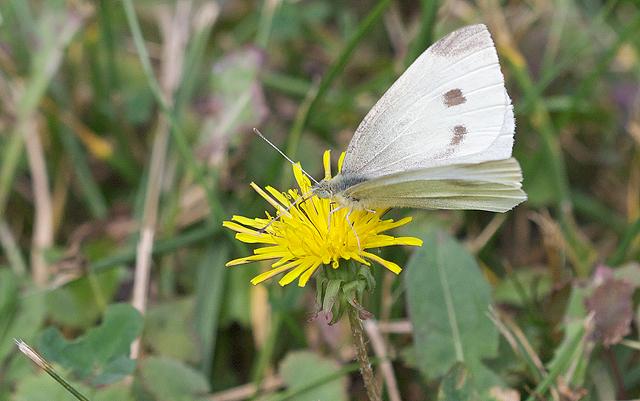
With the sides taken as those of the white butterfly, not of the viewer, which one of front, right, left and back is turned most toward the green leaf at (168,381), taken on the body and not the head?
front

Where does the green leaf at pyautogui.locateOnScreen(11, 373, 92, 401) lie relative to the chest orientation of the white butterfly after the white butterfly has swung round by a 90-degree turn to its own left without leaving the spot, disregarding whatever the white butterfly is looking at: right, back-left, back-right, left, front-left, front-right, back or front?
right

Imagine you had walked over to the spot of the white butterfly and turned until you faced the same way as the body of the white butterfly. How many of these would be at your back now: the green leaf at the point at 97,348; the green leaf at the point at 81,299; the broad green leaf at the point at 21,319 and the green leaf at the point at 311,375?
0

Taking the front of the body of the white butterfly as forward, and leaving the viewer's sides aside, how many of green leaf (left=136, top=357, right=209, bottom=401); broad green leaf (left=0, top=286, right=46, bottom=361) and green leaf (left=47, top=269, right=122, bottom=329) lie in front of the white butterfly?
3

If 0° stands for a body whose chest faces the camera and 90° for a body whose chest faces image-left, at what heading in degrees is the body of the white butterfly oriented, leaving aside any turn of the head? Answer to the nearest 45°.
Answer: approximately 90°

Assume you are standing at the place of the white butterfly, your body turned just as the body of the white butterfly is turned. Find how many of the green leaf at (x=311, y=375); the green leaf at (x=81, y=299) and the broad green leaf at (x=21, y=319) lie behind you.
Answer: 0

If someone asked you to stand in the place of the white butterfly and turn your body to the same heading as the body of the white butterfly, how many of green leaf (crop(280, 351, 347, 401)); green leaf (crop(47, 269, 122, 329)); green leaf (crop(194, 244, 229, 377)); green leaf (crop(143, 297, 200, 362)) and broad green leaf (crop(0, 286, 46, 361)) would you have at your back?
0

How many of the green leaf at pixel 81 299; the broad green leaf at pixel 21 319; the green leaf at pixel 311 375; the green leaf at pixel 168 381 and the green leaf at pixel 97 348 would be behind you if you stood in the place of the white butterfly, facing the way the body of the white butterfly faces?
0

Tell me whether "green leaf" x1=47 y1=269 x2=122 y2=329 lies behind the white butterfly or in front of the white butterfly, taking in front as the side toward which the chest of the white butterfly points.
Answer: in front

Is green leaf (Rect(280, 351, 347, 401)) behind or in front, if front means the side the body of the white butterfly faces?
in front

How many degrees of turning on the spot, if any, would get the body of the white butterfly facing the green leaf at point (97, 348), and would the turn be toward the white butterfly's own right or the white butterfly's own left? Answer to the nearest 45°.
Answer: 0° — it already faces it

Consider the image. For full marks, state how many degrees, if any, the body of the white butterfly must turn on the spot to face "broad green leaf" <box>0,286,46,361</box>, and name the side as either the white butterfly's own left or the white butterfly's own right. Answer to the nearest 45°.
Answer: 0° — it already faces it

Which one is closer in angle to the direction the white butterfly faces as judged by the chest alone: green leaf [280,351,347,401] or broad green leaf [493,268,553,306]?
the green leaf
